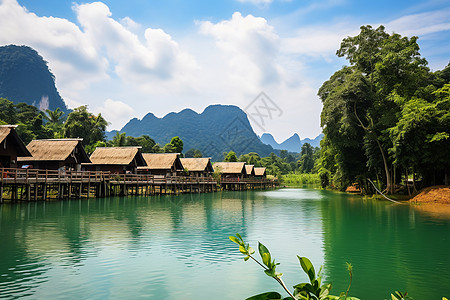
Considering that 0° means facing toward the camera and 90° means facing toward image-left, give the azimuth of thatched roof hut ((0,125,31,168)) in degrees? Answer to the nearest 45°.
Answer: approximately 315°

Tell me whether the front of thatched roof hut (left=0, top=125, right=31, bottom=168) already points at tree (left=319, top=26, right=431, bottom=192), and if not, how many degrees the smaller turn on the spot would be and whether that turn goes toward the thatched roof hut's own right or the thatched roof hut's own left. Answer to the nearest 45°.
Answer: approximately 45° to the thatched roof hut's own left

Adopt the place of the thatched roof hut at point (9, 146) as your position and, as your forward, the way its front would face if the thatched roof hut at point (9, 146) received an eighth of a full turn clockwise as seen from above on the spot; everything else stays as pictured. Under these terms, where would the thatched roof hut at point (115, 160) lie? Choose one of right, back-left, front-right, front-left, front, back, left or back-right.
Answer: back-left
